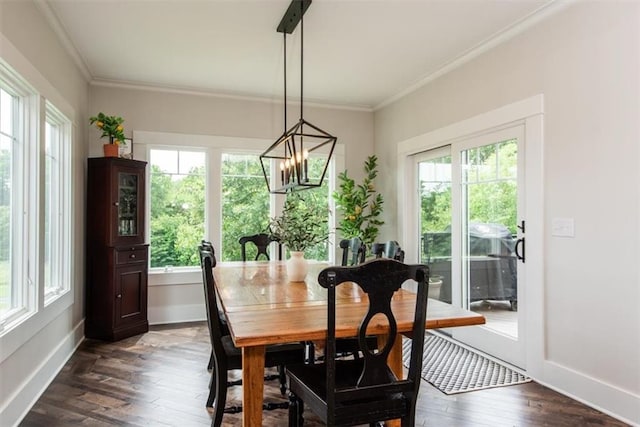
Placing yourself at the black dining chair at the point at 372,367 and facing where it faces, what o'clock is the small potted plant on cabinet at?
The small potted plant on cabinet is roughly at 12 o'clock from the black dining chair.

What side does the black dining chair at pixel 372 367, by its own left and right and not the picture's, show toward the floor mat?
right

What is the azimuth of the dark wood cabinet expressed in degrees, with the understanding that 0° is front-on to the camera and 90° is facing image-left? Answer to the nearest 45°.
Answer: approximately 315°

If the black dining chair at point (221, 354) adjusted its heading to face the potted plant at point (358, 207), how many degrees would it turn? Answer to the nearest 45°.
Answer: approximately 45° to its left

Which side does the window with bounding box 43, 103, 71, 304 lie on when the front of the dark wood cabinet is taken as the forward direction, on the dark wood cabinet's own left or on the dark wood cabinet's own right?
on the dark wood cabinet's own right

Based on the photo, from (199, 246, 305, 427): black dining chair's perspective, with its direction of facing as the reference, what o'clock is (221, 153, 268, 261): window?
The window is roughly at 9 o'clock from the black dining chair.

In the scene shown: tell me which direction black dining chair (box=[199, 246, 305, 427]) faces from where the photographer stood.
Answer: facing to the right of the viewer

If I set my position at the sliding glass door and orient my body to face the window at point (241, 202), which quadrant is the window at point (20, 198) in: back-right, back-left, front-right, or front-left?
front-left

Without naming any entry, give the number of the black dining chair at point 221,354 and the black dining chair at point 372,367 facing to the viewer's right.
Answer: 1

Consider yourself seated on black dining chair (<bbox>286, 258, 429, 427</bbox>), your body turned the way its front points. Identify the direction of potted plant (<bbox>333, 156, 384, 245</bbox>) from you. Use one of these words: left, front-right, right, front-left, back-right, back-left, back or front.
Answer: front-right

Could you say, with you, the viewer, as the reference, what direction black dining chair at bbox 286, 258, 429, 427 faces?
facing away from the viewer and to the left of the viewer

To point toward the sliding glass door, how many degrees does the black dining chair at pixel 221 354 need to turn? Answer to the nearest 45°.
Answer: approximately 45° to its left
